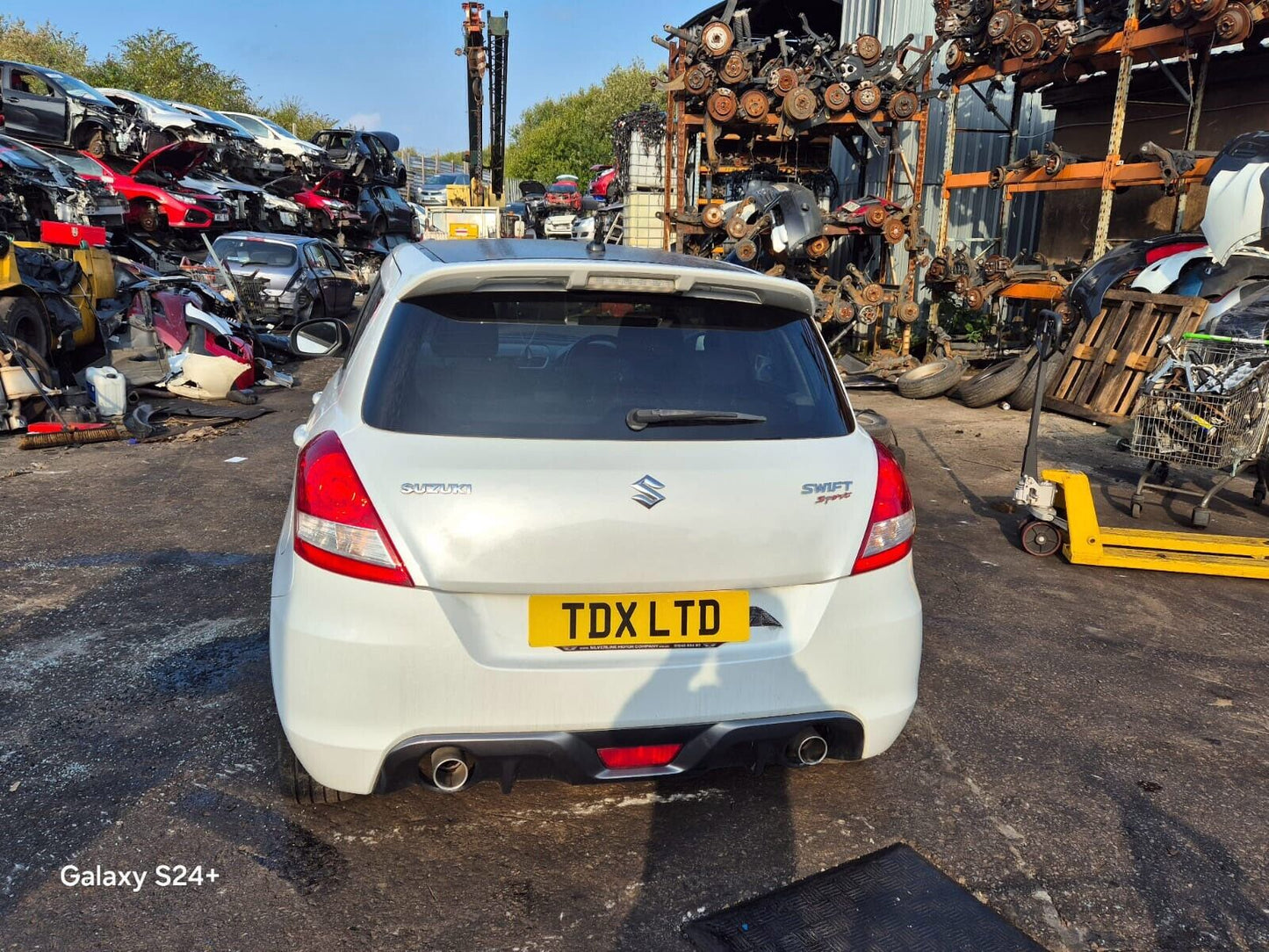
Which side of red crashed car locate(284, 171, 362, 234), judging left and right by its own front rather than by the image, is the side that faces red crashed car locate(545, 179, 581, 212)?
left

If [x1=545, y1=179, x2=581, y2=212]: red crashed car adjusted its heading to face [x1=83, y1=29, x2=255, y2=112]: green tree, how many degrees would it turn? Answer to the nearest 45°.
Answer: approximately 135° to its right

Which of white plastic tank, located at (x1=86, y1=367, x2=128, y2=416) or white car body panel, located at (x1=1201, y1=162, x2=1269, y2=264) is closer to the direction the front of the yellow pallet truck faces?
the white car body panel

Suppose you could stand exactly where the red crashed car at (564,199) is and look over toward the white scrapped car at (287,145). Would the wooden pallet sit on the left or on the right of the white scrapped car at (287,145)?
left

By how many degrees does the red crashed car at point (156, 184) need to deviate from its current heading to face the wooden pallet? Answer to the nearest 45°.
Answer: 0° — it already faces it

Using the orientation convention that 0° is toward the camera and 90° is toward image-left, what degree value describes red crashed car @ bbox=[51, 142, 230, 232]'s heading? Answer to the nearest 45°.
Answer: approximately 315°

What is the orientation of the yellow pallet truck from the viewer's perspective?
to the viewer's right

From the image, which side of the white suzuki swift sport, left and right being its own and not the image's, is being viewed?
back

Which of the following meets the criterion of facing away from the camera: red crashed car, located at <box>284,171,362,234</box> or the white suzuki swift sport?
the white suzuki swift sport

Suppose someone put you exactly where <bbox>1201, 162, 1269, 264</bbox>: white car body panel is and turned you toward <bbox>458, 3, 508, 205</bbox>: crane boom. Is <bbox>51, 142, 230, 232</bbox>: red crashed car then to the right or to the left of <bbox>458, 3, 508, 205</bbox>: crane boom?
left

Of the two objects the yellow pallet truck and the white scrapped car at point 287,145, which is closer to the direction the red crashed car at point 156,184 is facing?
the yellow pallet truck
